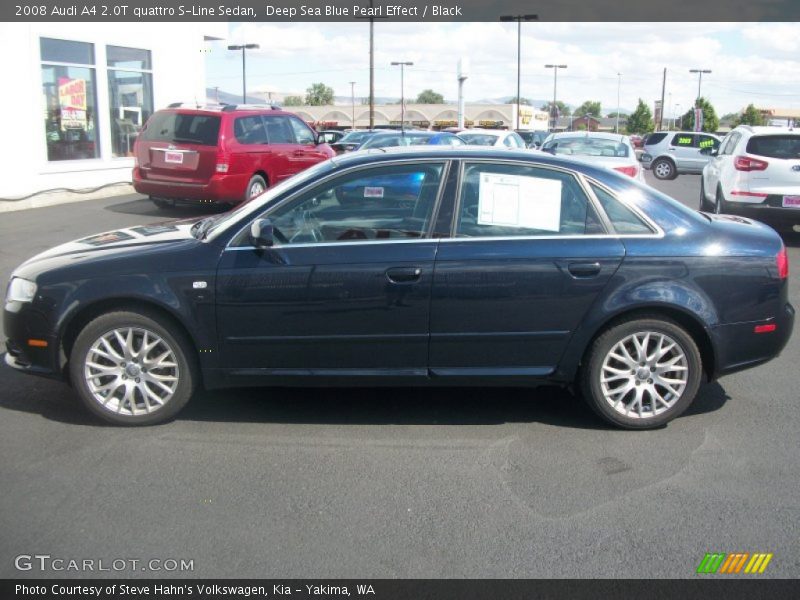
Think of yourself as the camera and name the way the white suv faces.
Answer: facing away from the viewer and to the left of the viewer

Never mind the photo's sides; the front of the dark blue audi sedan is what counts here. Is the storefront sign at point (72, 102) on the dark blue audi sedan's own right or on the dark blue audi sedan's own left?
on the dark blue audi sedan's own right

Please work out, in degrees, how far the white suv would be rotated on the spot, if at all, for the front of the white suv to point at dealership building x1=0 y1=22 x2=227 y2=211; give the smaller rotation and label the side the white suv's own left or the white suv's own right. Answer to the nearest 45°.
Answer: approximately 45° to the white suv's own left

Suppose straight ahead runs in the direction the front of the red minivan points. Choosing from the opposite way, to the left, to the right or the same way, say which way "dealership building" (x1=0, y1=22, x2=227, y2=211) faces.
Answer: to the right

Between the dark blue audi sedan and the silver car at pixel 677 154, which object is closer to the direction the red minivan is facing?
the silver car

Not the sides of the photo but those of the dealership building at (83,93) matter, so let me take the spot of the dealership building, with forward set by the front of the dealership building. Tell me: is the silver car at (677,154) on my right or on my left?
on my left

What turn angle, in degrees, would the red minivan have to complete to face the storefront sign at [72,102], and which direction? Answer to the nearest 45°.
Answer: approximately 90° to its left

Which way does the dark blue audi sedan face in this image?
to the viewer's left

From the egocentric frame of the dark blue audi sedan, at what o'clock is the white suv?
The white suv is roughly at 4 o'clock from the dark blue audi sedan.

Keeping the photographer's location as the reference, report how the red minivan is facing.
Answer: facing away from the viewer and to the right of the viewer

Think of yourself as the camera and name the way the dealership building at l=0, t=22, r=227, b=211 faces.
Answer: facing the viewer and to the right of the viewer

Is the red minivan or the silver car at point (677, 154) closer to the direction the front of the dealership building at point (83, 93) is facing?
the red minivan
